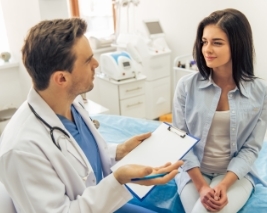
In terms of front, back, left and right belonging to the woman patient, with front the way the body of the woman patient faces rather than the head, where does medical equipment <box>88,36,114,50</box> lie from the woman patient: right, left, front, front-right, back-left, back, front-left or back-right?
back-right

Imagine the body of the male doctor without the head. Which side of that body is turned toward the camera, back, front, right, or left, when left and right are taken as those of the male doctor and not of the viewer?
right

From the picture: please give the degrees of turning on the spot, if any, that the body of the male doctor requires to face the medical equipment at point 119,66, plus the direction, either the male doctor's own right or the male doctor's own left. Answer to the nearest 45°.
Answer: approximately 90° to the male doctor's own left

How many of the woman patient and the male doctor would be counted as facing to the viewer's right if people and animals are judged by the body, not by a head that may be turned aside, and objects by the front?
1

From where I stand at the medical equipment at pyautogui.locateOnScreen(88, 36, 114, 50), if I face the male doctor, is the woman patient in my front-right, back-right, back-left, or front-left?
front-left

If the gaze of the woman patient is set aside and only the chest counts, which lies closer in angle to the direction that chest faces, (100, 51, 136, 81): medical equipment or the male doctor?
the male doctor

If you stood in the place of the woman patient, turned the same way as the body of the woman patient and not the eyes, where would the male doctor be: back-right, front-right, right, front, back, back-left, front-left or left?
front-right

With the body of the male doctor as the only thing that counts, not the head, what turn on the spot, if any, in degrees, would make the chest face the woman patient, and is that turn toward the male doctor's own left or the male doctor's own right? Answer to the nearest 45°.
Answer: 0° — they already face them

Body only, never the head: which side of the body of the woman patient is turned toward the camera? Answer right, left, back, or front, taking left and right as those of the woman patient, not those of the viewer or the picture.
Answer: front

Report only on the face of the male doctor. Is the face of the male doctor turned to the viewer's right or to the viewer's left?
to the viewer's right

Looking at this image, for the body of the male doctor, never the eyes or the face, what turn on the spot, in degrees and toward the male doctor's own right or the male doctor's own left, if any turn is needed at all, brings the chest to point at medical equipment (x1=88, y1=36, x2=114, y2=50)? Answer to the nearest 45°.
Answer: approximately 90° to the male doctor's own left
